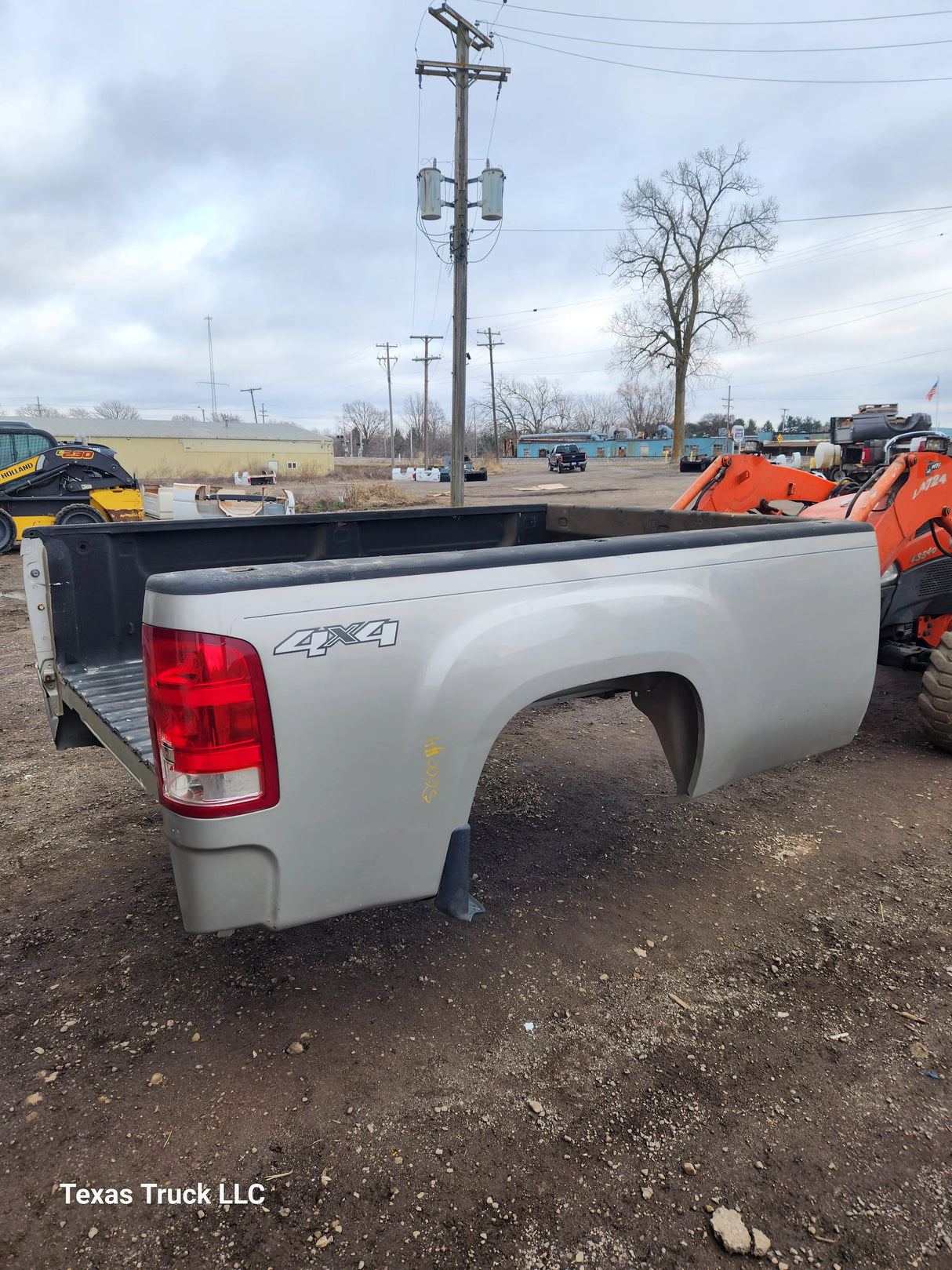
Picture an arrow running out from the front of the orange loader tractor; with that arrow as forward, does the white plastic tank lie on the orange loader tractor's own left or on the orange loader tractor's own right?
on the orange loader tractor's own right

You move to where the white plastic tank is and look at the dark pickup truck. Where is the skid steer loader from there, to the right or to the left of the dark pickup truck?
left

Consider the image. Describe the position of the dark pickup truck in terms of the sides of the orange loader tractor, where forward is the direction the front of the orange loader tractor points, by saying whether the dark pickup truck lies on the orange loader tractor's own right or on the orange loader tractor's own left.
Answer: on the orange loader tractor's own right

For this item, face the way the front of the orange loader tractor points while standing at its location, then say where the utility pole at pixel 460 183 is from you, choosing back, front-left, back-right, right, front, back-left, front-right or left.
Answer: right

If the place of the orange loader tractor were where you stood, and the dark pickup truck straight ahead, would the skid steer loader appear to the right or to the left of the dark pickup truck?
left
